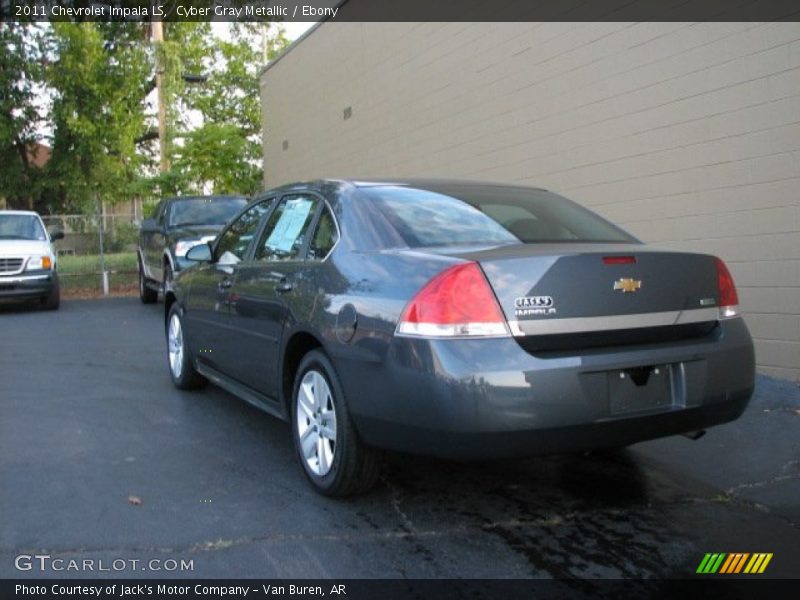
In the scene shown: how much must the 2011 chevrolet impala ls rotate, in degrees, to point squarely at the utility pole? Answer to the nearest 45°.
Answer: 0° — it already faces it

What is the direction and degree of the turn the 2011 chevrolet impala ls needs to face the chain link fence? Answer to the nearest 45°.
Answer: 0° — it already faces it

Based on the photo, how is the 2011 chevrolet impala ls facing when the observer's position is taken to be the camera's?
facing away from the viewer and to the left of the viewer

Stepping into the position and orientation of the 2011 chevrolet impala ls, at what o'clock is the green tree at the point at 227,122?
The green tree is roughly at 1 o'clock from the 2011 chevrolet impala ls.

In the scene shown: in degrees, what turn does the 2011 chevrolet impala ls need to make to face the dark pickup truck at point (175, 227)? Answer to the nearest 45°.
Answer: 0° — it already faces it

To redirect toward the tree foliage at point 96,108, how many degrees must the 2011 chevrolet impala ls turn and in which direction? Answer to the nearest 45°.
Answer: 0° — it already faces it
